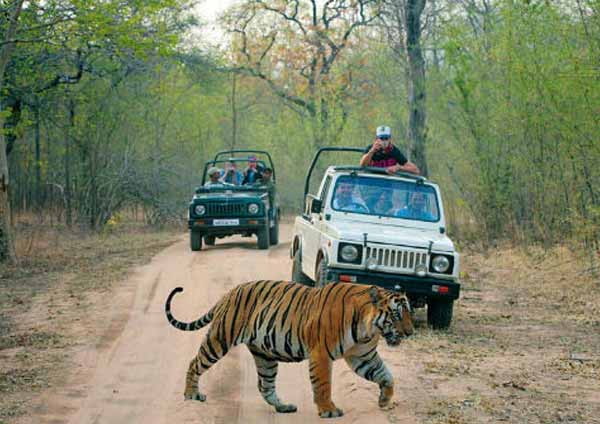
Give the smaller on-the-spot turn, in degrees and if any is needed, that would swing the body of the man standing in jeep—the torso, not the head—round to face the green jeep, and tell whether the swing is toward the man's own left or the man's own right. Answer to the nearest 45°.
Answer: approximately 135° to the man's own right

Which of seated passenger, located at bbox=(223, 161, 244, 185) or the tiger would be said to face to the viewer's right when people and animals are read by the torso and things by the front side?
the tiger

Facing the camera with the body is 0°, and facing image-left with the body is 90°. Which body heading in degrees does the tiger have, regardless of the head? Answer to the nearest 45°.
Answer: approximately 270°

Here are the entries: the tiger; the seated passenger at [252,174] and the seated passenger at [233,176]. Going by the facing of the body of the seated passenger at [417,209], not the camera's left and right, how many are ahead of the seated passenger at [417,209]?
1

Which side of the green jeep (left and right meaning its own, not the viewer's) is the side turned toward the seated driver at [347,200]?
front

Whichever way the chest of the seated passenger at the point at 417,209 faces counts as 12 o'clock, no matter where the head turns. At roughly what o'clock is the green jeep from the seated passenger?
The green jeep is roughly at 5 o'clock from the seated passenger.

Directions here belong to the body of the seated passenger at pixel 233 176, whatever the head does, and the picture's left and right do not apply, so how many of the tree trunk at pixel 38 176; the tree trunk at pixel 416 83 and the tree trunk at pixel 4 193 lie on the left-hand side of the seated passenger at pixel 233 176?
1

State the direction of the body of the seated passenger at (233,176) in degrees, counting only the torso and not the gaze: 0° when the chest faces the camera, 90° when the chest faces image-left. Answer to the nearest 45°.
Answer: approximately 0°

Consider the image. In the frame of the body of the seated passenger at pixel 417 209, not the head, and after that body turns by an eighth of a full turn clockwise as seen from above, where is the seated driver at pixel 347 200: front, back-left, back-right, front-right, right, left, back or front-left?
front-right

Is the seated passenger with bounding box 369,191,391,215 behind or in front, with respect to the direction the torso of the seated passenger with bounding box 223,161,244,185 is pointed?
in front

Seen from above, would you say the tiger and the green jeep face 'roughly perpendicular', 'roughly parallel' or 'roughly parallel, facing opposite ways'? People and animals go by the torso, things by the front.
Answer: roughly perpendicular

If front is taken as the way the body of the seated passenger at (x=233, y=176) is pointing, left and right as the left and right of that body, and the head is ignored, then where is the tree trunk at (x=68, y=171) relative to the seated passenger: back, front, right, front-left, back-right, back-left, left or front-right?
back-right
